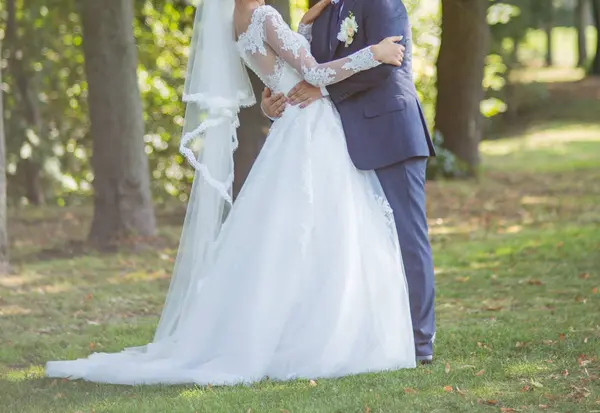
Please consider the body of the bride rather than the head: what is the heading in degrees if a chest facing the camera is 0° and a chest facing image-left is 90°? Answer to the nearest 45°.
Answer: approximately 270°

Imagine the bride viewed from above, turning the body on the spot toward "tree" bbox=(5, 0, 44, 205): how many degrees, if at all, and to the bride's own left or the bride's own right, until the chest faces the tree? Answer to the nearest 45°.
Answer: approximately 90° to the bride's own left

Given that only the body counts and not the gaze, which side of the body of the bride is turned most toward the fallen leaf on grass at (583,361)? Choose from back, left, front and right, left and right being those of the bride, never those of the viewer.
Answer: front

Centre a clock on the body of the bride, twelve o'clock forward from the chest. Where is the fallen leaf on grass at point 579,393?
The fallen leaf on grass is roughly at 1 o'clock from the bride.

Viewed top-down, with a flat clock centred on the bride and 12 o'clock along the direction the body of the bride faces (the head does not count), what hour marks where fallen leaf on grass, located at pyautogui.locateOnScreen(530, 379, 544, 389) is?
The fallen leaf on grass is roughly at 1 o'clock from the bride.

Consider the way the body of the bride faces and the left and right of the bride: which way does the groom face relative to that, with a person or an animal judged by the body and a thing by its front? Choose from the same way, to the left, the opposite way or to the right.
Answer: the opposite way

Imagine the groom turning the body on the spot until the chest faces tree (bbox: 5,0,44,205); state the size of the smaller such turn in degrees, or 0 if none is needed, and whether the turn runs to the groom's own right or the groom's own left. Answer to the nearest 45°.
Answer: approximately 45° to the groom's own right

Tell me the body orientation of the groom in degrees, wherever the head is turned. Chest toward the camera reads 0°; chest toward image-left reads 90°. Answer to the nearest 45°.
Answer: approximately 90°
